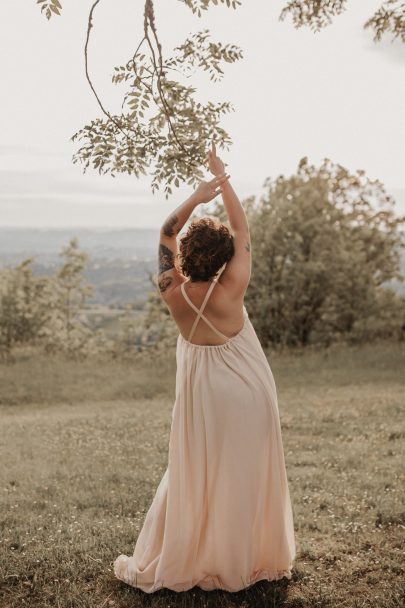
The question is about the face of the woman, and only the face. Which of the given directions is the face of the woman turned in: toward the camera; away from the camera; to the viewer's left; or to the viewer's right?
away from the camera

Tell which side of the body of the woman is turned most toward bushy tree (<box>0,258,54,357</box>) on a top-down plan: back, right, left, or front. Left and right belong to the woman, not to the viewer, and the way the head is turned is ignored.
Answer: front

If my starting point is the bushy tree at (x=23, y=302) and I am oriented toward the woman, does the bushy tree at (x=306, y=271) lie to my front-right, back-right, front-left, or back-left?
front-left

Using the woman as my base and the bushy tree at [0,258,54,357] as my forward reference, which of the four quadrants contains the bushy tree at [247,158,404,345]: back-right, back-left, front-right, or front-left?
front-right

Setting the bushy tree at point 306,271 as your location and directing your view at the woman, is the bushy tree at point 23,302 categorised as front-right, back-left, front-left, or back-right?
back-right

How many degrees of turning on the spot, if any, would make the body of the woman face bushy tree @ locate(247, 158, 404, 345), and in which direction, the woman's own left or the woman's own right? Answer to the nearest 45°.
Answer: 0° — they already face it

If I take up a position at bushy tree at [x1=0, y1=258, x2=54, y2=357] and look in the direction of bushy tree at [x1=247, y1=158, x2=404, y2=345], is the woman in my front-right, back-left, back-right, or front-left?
front-right

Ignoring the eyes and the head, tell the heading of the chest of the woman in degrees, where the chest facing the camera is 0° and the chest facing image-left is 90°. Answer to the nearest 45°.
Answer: approximately 180°

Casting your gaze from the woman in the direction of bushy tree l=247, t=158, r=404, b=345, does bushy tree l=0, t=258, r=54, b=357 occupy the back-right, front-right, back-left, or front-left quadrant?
front-left
